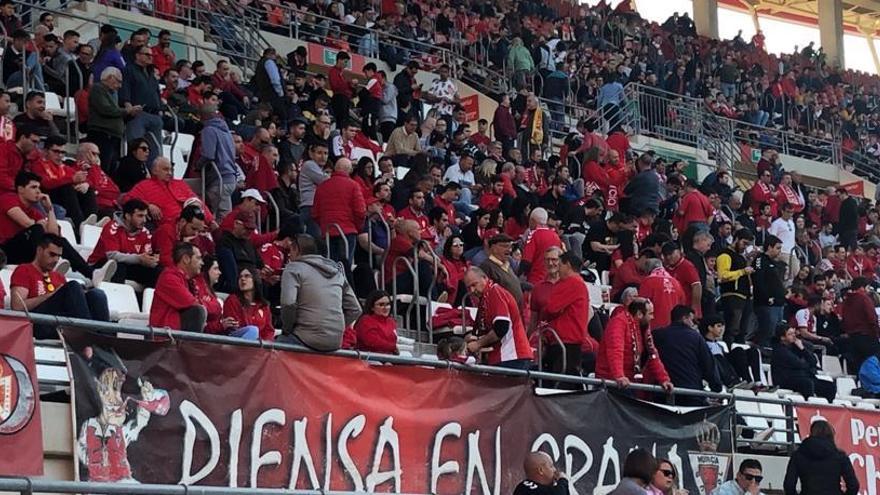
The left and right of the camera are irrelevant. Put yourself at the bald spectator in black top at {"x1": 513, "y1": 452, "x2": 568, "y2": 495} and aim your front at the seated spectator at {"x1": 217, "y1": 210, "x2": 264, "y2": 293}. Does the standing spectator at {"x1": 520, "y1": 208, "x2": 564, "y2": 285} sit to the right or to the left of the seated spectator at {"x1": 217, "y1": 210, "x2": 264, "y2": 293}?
right

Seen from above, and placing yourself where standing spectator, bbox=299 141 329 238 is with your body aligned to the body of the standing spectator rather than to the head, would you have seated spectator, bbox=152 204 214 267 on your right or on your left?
on your right

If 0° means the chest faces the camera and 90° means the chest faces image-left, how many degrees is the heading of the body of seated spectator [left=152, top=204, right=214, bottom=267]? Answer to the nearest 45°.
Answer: approximately 315°

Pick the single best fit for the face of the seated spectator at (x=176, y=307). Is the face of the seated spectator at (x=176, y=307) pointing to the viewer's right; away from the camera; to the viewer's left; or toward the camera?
to the viewer's right

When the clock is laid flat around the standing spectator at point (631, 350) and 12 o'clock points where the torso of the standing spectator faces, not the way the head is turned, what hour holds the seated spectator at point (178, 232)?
The seated spectator is roughly at 4 o'clock from the standing spectator.

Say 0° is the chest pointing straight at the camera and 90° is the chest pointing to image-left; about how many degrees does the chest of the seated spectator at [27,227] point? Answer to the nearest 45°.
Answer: approximately 315°

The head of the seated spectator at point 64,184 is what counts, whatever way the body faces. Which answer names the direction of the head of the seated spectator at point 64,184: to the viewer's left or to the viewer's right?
to the viewer's right

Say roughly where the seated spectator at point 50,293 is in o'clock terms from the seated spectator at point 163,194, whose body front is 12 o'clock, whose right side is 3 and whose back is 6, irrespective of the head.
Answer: the seated spectator at point 50,293 is roughly at 2 o'clock from the seated spectator at point 163,194.

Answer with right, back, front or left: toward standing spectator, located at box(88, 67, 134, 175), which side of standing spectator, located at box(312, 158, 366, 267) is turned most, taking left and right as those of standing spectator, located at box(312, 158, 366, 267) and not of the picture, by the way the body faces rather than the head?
left
